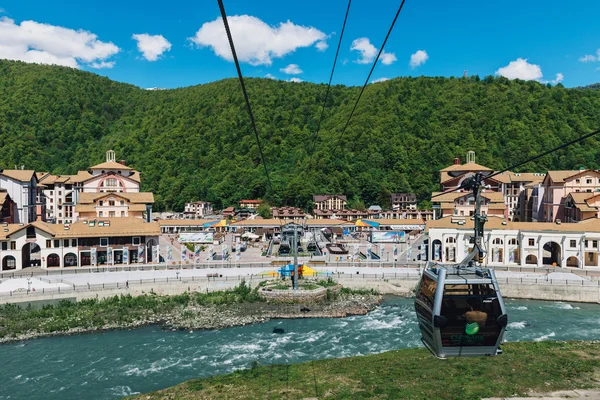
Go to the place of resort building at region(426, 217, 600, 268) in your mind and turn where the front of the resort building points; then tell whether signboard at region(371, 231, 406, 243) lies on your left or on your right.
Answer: on your right

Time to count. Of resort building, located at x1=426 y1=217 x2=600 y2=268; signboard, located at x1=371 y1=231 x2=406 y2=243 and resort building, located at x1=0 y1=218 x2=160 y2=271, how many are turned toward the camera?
3

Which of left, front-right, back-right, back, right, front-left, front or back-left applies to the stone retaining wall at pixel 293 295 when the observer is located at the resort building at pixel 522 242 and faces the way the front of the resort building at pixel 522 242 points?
front-right

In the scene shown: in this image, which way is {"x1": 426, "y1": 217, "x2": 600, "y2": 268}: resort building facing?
toward the camera

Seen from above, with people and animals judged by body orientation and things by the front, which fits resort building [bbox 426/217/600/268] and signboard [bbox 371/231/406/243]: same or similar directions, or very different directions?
same or similar directions

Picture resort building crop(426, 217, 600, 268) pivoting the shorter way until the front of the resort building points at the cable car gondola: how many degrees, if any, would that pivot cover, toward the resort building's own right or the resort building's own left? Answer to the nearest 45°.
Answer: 0° — it already faces it

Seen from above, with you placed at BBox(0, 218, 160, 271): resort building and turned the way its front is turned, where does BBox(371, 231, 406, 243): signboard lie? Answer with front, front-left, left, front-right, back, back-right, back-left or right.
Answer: left

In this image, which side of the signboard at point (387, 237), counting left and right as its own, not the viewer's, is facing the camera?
front

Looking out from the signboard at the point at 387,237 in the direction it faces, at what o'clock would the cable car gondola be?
The cable car gondola is roughly at 12 o'clock from the signboard.

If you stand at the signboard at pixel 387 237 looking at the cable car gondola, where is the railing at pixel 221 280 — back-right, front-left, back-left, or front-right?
front-right

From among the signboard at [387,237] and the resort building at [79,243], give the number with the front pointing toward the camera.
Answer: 2
